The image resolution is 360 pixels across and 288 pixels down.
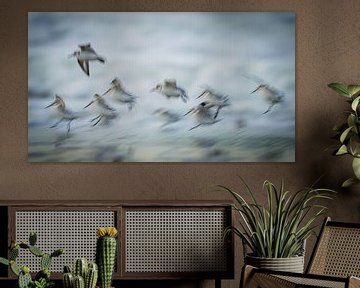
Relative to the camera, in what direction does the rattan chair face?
facing the viewer and to the left of the viewer

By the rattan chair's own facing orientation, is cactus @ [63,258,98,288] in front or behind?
in front

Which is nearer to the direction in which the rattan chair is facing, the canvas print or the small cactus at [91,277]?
the small cactus

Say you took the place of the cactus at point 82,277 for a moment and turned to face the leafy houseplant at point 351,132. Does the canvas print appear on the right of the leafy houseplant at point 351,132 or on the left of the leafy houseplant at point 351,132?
left

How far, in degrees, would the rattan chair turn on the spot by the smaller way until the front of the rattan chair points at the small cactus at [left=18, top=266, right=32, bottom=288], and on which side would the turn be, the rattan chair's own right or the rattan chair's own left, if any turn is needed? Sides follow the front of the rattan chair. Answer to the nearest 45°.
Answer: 0° — it already faces it

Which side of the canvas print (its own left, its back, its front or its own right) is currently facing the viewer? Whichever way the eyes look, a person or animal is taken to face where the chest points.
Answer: front

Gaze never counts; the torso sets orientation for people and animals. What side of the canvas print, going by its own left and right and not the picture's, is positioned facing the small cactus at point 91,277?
front

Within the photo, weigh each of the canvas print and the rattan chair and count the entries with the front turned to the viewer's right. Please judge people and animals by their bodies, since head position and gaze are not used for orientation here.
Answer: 0

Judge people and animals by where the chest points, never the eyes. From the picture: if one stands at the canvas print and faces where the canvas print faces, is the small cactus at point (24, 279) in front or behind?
in front

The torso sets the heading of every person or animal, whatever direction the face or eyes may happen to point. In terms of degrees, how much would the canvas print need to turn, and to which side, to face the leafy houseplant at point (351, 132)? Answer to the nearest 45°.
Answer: approximately 90° to its left

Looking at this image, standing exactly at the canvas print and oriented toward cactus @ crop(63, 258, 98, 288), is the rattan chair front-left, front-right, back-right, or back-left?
front-left

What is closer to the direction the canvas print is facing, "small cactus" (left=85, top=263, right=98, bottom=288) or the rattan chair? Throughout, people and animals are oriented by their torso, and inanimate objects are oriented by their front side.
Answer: the small cactus

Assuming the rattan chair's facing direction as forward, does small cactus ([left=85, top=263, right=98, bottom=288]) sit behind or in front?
in front
